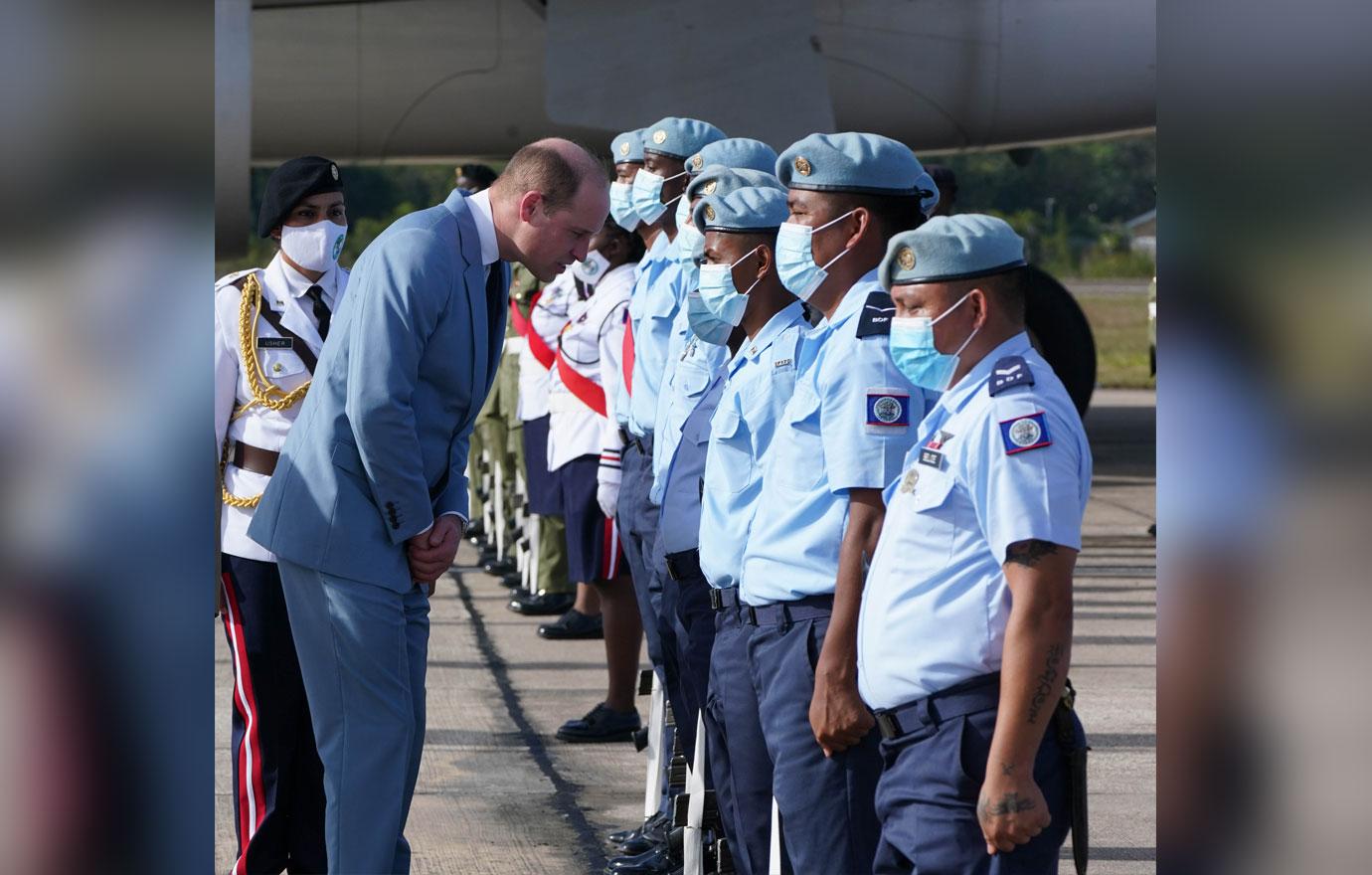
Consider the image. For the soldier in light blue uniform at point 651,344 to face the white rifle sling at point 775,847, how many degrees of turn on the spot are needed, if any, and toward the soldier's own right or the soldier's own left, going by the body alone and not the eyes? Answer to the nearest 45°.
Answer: approximately 45° to the soldier's own left

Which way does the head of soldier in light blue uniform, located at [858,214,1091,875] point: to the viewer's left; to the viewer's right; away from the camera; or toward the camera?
to the viewer's left

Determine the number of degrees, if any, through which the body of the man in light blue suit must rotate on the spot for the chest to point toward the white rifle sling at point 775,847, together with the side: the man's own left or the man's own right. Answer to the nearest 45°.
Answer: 0° — they already face it

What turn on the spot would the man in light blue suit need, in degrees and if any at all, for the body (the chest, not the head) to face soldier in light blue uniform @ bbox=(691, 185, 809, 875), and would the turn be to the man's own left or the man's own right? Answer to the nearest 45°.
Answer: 0° — they already face them

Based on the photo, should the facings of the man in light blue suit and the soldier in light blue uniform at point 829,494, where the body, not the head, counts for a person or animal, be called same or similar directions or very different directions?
very different directions

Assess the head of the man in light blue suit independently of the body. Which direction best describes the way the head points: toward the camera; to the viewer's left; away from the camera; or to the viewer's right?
to the viewer's right

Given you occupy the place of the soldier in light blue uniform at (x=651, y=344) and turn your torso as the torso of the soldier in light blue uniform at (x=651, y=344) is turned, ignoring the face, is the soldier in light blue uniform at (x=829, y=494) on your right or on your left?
on your left

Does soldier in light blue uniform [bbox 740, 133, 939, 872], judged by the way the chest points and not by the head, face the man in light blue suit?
yes

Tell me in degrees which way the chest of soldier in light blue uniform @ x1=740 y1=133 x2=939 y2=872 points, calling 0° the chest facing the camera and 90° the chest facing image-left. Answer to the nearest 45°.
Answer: approximately 90°

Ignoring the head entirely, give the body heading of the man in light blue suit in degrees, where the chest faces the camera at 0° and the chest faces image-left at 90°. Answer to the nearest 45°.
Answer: approximately 270°

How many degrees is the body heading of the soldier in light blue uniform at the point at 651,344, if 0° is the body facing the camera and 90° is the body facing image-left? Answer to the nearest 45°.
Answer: approximately 45°

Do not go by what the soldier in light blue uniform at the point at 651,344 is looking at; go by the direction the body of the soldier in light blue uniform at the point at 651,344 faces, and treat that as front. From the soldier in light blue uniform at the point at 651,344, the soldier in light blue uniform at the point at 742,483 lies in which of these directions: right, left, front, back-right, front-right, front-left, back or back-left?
front-left

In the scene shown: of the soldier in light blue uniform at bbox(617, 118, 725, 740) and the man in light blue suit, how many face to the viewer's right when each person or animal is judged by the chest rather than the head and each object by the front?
1
